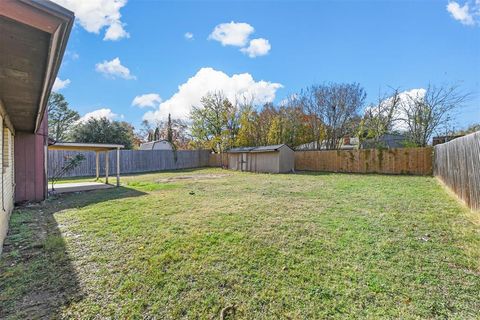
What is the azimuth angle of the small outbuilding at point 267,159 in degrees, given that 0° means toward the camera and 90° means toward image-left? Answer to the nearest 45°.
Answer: approximately 45°

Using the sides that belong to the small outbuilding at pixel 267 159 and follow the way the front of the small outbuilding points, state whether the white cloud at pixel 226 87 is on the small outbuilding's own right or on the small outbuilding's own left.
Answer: on the small outbuilding's own right

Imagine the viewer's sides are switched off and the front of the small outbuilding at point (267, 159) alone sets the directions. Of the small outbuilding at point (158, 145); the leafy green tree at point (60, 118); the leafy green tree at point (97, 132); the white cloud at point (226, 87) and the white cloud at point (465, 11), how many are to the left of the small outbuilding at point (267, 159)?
1

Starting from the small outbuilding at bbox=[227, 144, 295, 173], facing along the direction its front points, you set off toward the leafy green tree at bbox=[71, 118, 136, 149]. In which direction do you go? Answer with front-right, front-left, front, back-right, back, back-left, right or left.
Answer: front-right

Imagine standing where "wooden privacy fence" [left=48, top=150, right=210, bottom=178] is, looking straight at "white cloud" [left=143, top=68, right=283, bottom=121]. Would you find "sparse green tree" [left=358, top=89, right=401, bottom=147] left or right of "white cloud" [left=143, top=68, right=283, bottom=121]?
right

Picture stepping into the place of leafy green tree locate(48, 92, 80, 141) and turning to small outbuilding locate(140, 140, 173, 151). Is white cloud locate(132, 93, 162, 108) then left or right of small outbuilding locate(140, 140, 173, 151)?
left

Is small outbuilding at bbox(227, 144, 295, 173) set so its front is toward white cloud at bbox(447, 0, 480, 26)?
no

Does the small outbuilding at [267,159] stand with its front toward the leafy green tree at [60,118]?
no

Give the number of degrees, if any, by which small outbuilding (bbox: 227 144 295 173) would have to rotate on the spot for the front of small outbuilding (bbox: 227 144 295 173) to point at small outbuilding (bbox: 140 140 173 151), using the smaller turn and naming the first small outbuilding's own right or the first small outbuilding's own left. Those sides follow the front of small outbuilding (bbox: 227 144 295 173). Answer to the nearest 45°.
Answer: approximately 90° to the first small outbuilding's own right

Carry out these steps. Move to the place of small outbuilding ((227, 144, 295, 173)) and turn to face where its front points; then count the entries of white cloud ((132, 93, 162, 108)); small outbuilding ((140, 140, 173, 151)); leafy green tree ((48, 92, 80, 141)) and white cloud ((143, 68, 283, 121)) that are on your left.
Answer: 0

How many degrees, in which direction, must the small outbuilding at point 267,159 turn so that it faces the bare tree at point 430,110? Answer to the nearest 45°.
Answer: approximately 135° to its left

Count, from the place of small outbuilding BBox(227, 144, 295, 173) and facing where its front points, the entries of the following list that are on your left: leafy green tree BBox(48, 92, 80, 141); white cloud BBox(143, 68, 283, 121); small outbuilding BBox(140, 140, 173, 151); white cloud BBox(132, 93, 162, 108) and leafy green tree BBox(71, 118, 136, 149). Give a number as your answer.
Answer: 0

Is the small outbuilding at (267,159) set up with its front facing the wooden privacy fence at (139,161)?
no
